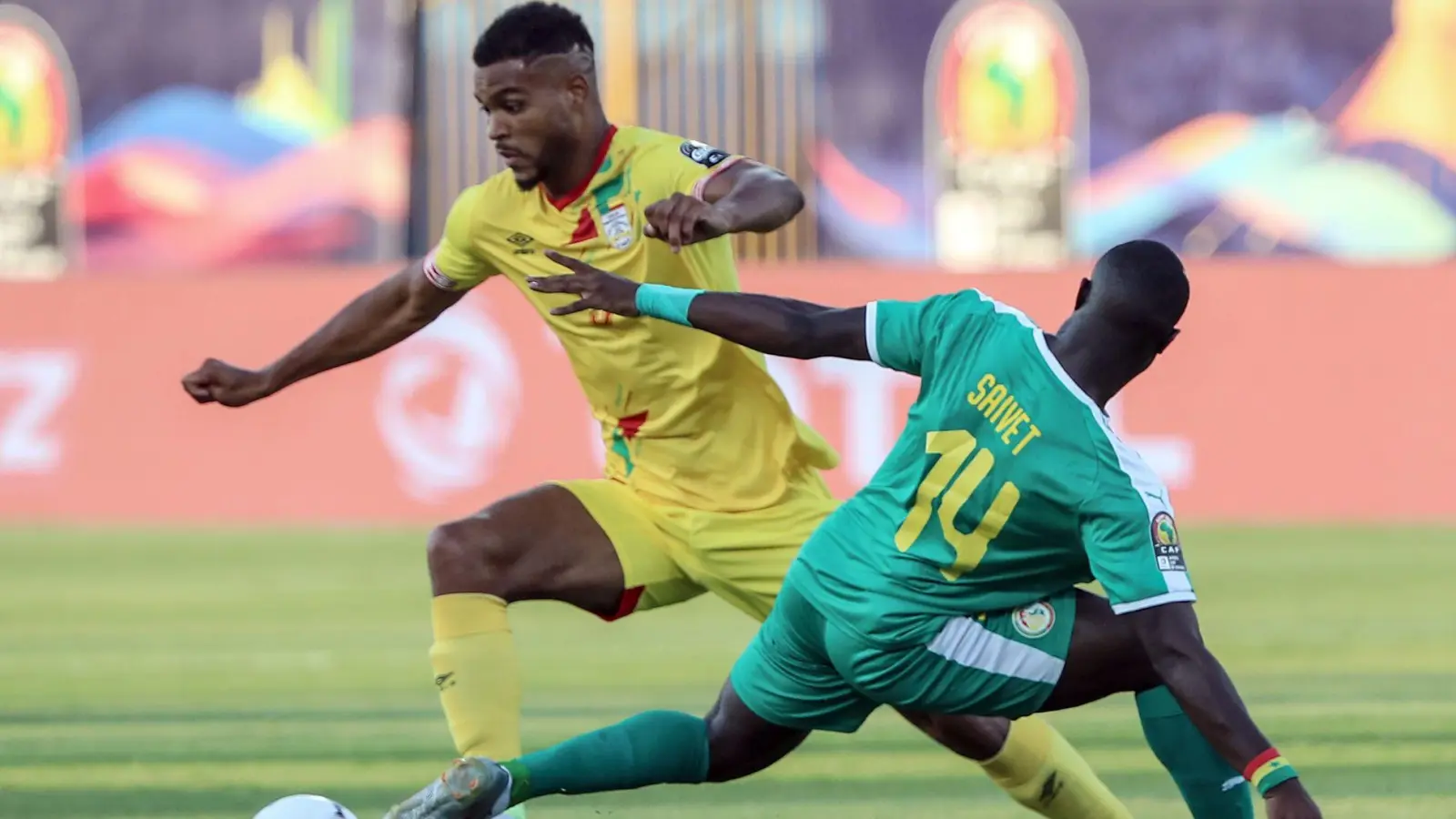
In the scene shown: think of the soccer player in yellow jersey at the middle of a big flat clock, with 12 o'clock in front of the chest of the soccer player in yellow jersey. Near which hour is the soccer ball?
The soccer ball is roughly at 12 o'clock from the soccer player in yellow jersey.

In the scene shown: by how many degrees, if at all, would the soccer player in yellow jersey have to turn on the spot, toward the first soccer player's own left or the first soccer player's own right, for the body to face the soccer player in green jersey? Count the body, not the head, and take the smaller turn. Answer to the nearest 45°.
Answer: approximately 90° to the first soccer player's own left

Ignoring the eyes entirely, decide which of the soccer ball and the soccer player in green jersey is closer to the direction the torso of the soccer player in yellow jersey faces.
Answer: the soccer ball

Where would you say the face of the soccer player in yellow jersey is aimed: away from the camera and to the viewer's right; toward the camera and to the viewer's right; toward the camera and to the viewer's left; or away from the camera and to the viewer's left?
toward the camera and to the viewer's left

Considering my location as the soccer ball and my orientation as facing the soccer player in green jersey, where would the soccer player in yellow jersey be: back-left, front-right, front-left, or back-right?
front-left

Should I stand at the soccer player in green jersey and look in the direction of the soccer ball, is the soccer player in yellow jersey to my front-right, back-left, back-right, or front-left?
front-right

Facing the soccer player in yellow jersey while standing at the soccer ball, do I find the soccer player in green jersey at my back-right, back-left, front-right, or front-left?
front-right
